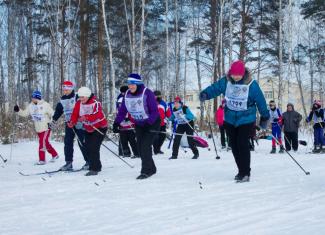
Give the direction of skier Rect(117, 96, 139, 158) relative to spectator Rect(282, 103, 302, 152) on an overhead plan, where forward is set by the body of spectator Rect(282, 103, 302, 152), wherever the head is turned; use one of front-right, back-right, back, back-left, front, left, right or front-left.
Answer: front-right

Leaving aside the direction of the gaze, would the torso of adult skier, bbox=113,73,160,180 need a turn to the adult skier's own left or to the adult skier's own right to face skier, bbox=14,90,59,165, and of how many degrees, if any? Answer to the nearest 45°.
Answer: approximately 90° to the adult skier's own right

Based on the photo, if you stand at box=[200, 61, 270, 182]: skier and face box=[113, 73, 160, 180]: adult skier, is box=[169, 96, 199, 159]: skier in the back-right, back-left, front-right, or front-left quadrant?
front-right

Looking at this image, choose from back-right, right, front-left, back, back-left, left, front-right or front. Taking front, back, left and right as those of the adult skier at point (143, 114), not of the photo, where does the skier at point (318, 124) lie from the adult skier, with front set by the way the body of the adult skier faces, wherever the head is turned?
back

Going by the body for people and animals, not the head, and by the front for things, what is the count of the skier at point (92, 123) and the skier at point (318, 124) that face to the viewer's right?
0

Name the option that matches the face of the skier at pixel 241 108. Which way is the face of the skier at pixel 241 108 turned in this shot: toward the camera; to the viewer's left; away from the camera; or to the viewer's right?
toward the camera

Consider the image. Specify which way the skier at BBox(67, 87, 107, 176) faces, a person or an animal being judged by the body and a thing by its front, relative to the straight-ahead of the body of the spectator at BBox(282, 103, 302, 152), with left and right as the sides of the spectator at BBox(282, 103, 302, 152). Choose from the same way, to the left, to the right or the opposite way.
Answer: the same way

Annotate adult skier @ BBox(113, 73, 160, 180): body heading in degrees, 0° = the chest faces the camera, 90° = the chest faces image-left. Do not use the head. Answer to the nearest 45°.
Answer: approximately 45°

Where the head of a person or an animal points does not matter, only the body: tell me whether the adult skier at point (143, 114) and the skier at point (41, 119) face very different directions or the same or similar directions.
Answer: same or similar directions

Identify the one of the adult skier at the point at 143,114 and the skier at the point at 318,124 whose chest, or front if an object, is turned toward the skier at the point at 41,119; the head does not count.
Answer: the skier at the point at 318,124

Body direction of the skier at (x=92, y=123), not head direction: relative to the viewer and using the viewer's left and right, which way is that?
facing the viewer and to the left of the viewer

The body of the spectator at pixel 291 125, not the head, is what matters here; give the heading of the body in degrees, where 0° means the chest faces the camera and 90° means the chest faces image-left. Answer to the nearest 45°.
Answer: approximately 0°

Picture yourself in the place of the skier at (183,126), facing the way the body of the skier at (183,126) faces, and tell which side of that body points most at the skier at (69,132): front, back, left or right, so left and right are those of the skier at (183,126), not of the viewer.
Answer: front

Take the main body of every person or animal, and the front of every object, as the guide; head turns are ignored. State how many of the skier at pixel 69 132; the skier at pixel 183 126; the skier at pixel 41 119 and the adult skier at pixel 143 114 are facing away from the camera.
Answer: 0
